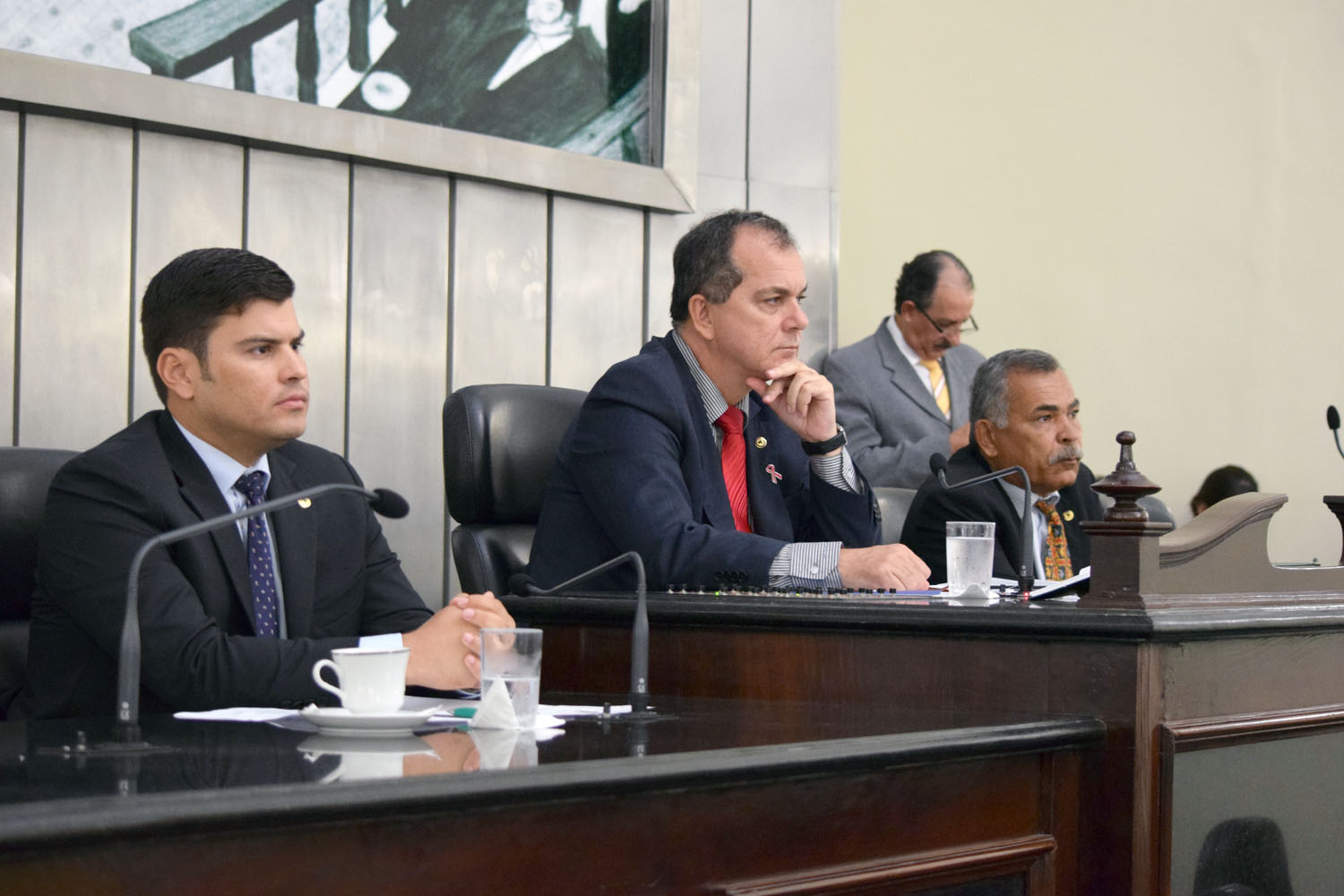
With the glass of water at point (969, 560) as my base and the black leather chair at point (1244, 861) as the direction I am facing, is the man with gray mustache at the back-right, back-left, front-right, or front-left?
back-left

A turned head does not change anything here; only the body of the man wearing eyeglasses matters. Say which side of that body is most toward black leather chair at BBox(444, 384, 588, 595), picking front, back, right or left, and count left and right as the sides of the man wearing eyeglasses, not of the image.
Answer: right

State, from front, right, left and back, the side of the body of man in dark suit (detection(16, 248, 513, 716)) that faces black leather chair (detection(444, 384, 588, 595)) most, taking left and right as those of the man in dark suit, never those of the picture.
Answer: left

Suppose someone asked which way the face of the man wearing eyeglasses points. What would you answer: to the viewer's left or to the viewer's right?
to the viewer's right

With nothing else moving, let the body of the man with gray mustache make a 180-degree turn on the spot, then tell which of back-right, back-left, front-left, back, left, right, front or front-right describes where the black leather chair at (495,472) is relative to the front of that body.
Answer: left

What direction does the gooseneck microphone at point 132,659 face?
to the viewer's right

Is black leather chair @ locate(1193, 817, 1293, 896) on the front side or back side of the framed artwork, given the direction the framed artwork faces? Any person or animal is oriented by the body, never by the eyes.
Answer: on the front side

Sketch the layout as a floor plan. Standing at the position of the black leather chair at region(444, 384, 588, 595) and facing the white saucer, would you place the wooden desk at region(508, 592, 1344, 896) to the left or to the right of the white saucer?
left

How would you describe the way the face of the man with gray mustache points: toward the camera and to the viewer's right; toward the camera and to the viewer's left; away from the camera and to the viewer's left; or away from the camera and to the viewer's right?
toward the camera and to the viewer's right

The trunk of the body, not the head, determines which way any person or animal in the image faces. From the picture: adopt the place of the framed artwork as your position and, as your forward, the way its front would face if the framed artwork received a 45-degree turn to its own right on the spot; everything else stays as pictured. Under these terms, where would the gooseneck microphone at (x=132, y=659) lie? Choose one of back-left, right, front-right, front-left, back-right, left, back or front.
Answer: front

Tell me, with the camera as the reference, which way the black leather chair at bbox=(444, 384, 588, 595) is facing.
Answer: facing the viewer and to the right of the viewer
